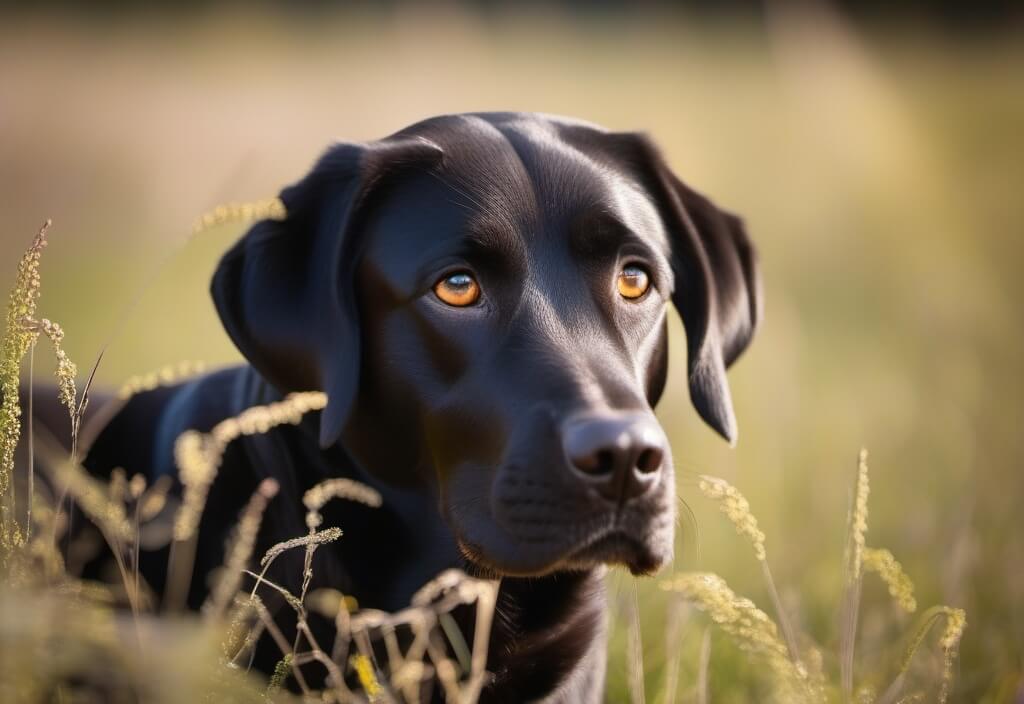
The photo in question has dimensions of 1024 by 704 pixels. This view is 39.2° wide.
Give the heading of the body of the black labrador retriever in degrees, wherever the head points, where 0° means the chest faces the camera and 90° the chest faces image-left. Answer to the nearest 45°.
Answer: approximately 315°

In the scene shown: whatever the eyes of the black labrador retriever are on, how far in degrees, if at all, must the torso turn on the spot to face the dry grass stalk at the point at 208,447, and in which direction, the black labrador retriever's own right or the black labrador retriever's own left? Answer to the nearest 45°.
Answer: approximately 90° to the black labrador retriever's own right

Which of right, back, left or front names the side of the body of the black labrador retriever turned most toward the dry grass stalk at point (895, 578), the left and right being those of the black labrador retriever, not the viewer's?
front

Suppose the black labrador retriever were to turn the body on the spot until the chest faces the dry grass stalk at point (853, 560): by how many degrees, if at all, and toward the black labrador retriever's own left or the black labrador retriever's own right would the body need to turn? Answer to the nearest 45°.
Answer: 0° — it already faces it

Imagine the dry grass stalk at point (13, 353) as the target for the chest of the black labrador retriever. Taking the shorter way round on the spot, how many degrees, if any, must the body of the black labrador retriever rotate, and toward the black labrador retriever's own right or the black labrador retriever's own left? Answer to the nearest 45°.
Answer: approximately 90° to the black labrador retriever's own right

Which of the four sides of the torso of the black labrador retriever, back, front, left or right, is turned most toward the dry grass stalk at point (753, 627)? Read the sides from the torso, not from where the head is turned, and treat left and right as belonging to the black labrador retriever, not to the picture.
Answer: front

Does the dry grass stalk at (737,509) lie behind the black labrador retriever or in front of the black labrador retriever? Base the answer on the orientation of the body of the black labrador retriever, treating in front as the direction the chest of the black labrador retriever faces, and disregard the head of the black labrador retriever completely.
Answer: in front
